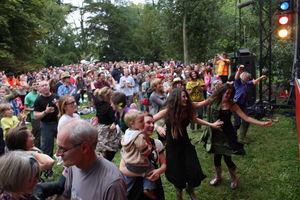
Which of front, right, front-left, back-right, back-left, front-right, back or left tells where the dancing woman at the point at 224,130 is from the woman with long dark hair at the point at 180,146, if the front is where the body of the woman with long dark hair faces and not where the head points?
left

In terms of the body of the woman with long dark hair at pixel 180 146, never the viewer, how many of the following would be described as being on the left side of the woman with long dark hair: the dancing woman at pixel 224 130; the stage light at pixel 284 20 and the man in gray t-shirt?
2

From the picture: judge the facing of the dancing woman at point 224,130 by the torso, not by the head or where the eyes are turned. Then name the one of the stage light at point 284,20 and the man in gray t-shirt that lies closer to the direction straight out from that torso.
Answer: the man in gray t-shirt
